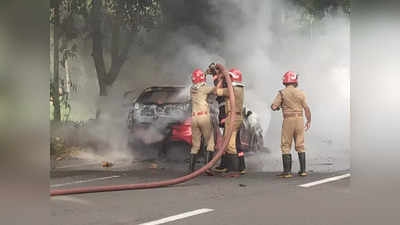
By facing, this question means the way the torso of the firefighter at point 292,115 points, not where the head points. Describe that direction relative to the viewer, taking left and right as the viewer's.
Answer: facing away from the viewer and to the left of the viewer

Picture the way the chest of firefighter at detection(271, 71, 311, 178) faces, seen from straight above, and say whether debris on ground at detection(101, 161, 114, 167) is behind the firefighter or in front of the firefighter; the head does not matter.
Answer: in front

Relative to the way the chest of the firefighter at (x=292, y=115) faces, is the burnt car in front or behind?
in front

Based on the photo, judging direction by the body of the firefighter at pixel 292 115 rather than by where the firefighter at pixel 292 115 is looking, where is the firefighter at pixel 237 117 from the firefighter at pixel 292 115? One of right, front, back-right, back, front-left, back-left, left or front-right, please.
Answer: front-left

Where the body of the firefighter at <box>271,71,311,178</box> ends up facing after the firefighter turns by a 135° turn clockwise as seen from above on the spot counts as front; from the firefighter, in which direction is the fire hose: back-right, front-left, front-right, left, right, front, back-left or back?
back-right
